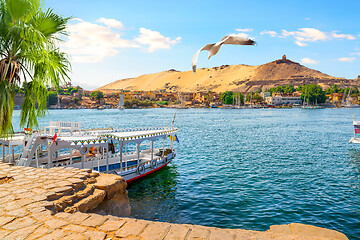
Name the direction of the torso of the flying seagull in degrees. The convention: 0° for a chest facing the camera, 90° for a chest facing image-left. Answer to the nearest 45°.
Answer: approximately 45°

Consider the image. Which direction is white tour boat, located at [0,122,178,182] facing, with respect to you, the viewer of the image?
facing away from the viewer and to the right of the viewer

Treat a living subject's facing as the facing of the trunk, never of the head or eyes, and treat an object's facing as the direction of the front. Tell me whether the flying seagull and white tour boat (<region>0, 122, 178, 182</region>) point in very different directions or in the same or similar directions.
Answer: very different directions

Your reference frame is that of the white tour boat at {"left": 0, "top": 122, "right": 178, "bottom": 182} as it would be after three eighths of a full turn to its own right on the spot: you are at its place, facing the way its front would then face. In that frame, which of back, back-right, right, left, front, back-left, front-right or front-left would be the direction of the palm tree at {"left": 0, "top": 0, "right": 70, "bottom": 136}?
front
